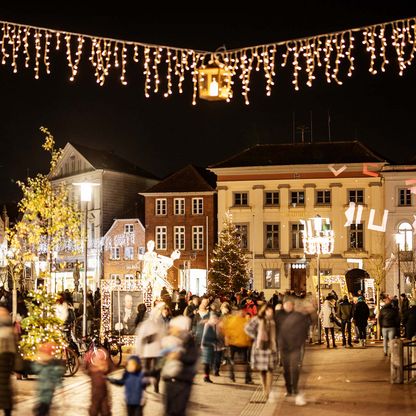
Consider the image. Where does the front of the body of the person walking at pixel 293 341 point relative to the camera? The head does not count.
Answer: toward the camera

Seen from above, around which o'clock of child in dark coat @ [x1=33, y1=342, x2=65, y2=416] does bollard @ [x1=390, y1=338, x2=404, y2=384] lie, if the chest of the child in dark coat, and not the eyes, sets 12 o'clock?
The bollard is roughly at 2 o'clock from the child in dark coat.

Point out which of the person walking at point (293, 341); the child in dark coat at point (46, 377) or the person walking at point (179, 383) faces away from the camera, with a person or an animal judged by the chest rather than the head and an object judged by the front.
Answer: the child in dark coat

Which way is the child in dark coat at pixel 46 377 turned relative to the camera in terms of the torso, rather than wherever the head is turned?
away from the camera

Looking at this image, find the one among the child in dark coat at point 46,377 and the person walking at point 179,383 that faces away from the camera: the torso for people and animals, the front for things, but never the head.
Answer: the child in dark coat

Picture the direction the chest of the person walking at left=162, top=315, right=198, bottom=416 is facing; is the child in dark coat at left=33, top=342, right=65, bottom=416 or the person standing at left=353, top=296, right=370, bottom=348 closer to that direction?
the child in dark coat

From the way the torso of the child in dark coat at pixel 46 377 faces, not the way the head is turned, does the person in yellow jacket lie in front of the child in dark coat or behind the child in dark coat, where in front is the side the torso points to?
in front
